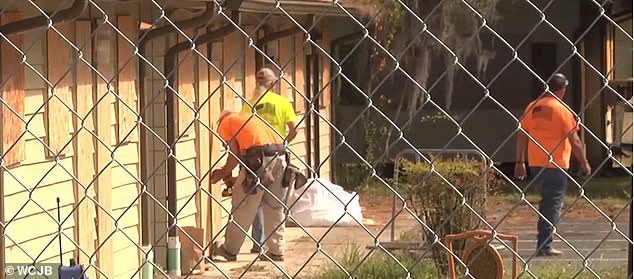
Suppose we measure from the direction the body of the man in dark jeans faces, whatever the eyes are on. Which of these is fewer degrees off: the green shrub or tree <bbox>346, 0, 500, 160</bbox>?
the tree

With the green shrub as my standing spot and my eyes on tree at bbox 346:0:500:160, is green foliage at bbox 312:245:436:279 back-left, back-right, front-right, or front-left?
back-left

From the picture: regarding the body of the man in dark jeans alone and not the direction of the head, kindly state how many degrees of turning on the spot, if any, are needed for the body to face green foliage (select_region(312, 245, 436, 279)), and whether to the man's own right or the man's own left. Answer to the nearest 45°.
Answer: approximately 180°

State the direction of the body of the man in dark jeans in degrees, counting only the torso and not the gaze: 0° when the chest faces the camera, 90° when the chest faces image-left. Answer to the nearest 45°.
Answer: approximately 225°

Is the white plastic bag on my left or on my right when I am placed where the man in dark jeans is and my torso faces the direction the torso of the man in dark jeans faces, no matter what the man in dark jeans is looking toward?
on my left

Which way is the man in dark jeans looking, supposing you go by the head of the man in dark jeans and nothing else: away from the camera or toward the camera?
away from the camera

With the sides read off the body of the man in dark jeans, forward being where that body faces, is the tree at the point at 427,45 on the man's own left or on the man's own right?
on the man's own left

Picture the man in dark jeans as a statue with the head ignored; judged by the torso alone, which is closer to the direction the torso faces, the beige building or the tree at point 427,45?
the tree
